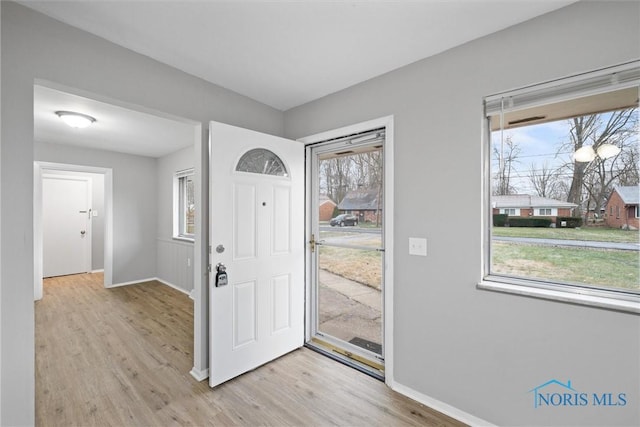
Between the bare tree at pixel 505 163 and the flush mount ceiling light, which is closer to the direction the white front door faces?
the bare tree

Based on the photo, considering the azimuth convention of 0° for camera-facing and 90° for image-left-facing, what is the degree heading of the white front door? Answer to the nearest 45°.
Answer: approximately 315°

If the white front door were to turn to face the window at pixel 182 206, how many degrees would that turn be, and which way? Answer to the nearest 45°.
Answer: approximately 180°

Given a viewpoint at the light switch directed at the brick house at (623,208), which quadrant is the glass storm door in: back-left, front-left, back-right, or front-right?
back-left
